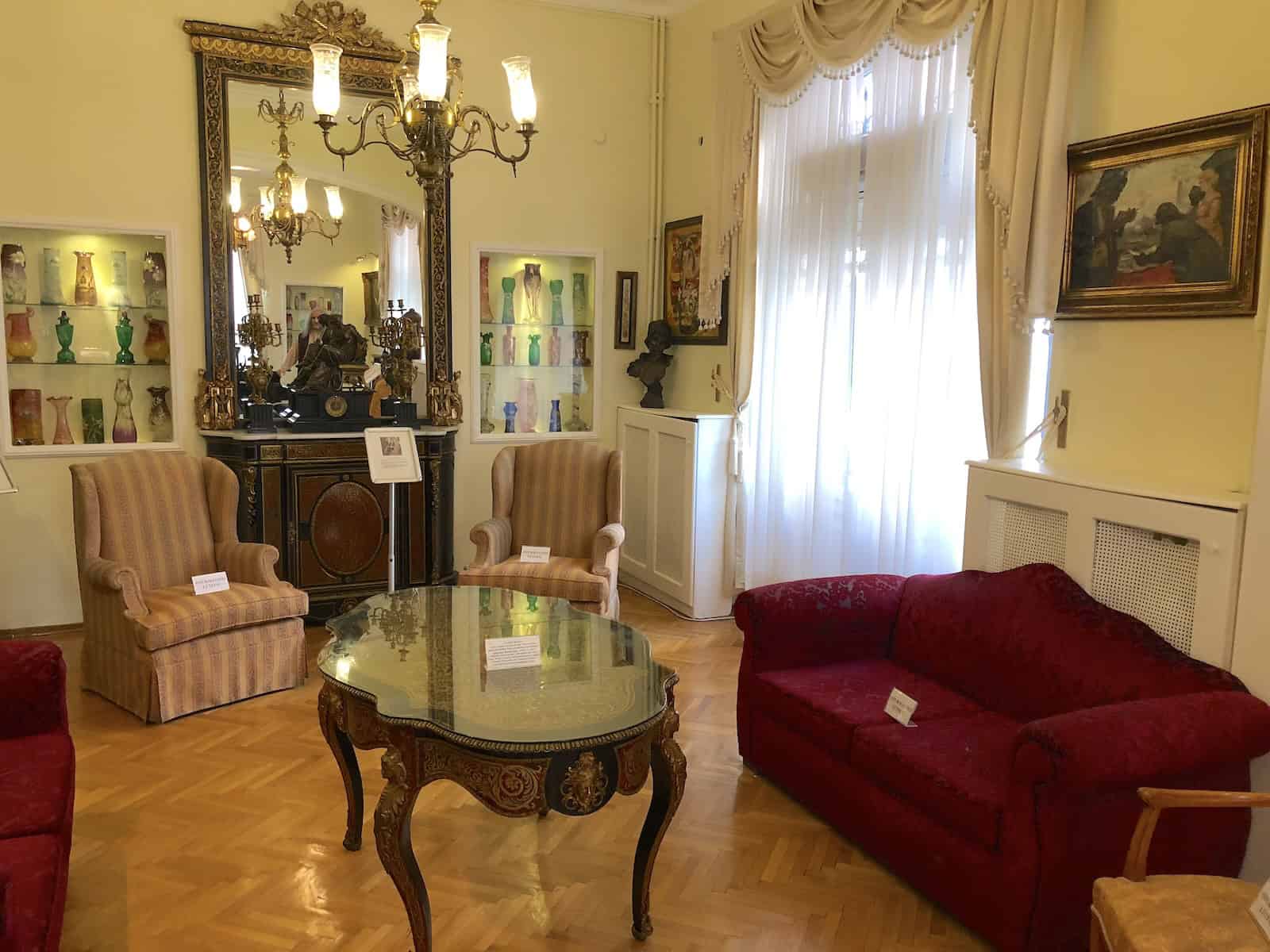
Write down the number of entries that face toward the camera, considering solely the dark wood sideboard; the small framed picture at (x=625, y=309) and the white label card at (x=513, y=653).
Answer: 3

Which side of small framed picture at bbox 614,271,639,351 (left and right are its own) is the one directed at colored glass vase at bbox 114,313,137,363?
right

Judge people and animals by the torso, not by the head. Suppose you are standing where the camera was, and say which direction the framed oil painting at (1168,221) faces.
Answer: facing the viewer and to the left of the viewer

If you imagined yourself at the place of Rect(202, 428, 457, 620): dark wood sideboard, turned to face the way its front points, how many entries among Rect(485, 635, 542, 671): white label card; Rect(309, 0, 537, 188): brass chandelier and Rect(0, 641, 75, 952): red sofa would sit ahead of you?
3

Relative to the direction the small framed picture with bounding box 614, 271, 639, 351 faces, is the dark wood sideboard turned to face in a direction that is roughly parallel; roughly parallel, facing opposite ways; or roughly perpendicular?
roughly parallel

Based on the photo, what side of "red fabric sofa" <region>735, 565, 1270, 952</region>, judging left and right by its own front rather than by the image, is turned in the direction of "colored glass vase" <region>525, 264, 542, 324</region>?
right

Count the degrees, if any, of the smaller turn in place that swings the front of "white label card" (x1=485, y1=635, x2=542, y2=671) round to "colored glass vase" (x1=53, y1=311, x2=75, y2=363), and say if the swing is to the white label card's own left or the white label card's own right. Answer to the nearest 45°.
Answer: approximately 135° to the white label card's own right

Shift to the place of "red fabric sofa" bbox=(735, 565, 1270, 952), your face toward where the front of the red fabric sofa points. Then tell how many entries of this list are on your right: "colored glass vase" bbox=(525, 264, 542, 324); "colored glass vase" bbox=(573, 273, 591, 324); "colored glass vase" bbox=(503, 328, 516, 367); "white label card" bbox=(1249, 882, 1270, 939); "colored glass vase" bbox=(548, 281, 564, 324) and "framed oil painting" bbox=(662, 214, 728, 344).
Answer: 5

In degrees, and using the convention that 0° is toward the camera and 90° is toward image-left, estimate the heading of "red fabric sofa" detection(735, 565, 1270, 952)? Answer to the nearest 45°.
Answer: approximately 45°

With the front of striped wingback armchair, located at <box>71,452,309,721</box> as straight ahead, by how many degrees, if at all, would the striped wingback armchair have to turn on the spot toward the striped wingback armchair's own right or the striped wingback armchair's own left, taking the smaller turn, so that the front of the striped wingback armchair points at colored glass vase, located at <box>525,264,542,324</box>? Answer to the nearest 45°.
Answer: approximately 90° to the striped wingback armchair's own left

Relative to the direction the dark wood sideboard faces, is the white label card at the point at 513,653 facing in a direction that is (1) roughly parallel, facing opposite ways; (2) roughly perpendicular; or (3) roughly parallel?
roughly parallel

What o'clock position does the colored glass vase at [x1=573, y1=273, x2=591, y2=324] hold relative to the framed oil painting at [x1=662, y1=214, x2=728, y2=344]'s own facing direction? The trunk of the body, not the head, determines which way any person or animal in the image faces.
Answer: The colored glass vase is roughly at 2 o'clock from the framed oil painting.

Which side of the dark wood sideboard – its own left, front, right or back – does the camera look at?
front

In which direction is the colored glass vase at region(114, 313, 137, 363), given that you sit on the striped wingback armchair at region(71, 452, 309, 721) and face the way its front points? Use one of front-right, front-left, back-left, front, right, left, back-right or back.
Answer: back-left

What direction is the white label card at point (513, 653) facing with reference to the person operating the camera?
facing the viewer

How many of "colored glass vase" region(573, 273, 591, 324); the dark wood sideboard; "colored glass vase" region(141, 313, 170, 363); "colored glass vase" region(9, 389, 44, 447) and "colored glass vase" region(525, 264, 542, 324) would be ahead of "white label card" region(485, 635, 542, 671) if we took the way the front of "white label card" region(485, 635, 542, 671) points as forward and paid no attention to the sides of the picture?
0

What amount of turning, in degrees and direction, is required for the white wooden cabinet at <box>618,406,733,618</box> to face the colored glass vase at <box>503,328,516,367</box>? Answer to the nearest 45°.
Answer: approximately 90° to its right

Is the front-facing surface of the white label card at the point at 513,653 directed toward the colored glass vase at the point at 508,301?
no

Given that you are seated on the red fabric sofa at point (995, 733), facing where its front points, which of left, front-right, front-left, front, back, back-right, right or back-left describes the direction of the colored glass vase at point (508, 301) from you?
right
